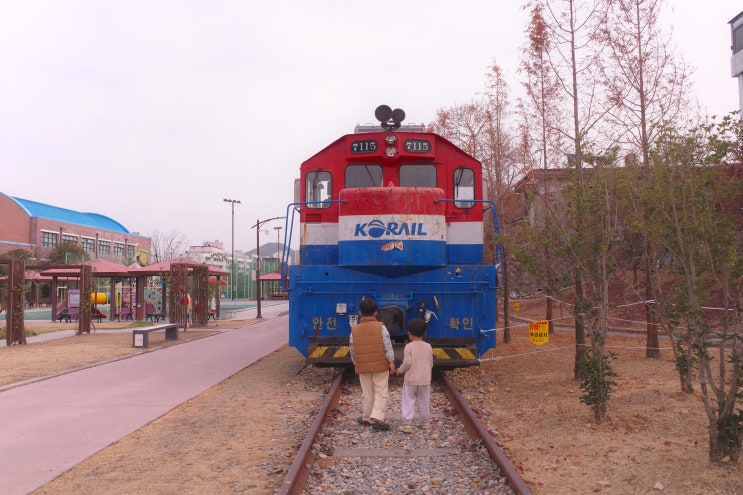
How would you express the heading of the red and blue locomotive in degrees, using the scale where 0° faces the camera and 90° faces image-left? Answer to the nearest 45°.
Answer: approximately 0°

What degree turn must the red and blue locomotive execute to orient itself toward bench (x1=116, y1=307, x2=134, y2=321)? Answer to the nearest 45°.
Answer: approximately 135° to its right

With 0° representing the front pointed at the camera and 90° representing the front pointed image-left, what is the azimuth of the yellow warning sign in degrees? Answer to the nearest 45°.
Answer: approximately 0°

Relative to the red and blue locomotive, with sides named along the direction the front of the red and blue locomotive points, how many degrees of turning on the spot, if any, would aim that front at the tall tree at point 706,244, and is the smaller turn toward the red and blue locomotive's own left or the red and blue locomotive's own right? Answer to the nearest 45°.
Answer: approximately 45° to the red and blue locomotive's own left

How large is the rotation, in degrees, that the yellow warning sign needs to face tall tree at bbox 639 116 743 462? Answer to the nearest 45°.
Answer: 0° — it already faces it

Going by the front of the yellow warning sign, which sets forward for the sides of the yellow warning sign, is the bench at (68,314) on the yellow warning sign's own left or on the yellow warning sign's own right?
on the yellow warning sign's own right

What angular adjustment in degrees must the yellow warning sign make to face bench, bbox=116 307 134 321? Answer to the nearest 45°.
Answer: approximately 135° to its right

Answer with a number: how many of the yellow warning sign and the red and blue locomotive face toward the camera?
2

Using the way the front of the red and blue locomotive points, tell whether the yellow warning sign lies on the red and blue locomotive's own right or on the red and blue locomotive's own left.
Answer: on the red and blue locomotive's own left
